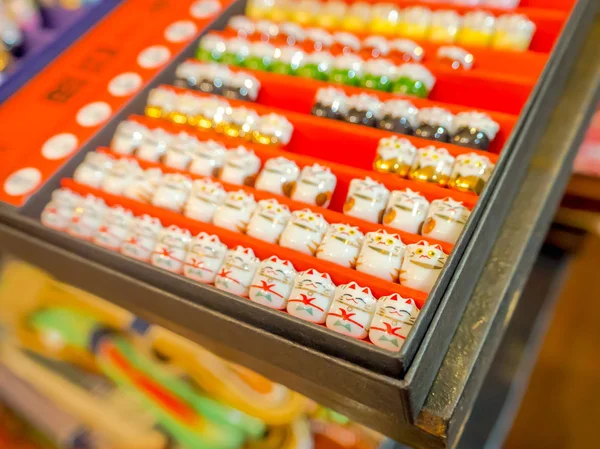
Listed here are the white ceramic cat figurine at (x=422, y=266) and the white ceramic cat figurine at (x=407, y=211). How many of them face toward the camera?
2

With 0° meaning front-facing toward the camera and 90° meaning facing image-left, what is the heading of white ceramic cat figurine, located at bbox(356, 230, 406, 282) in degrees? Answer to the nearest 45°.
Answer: approximately 0°

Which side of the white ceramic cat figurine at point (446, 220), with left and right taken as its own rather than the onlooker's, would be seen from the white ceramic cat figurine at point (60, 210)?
right

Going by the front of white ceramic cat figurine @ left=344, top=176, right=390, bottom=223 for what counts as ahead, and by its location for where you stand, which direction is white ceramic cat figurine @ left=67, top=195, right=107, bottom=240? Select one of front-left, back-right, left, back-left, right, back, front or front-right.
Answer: right
